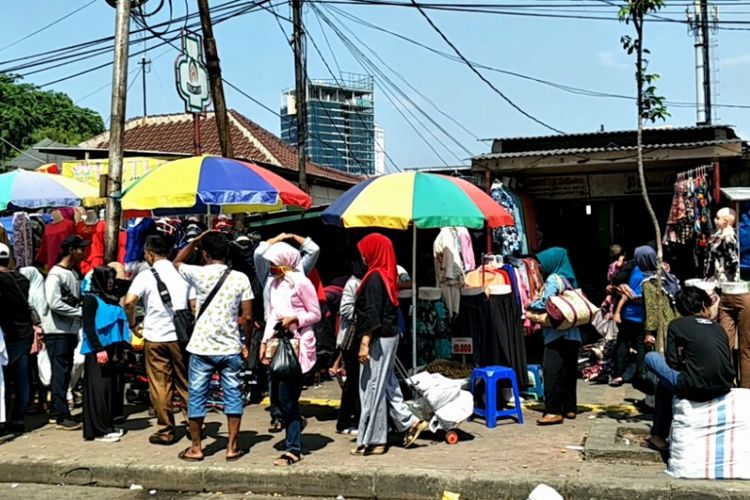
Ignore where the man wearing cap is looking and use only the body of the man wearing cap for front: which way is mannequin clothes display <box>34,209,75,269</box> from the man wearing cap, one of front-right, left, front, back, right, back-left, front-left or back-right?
left

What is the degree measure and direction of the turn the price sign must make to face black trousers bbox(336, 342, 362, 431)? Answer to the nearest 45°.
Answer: approximately 45° to its right

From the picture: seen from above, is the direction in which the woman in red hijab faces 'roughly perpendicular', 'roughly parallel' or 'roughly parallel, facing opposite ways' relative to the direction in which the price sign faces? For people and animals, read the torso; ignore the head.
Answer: roughly perpendicular

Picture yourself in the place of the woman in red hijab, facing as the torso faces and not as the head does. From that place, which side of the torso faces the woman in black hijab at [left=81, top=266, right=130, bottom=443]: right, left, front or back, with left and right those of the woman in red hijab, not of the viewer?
front

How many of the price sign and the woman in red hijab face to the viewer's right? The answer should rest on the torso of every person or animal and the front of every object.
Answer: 0

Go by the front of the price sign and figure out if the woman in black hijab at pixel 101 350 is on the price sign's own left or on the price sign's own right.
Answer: on the price sign's own right

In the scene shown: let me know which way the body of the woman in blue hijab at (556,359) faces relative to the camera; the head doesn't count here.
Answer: to the viewer's left

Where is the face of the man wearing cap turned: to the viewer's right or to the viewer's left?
to the viewer's right

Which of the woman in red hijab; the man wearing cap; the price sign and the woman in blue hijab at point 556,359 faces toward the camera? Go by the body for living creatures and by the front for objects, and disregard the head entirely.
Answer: the price sign

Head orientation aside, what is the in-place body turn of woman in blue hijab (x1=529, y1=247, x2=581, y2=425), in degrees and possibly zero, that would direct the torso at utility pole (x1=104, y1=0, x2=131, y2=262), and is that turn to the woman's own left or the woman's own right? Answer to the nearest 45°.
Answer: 0° — they already face it

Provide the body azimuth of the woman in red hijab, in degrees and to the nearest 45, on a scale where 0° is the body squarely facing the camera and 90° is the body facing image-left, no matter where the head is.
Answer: approximately 90°

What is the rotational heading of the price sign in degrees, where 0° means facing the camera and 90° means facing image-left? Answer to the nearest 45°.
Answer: approximately 0°

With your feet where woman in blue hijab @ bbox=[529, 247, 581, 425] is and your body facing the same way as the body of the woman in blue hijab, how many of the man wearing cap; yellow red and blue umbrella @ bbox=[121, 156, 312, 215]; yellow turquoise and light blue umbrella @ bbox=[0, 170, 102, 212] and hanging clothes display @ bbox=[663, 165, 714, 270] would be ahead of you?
3

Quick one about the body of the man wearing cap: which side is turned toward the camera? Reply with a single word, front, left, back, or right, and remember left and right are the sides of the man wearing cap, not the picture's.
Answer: right

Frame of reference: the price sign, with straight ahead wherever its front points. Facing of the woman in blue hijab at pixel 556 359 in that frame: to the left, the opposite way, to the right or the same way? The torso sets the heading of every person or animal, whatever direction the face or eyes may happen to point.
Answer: to the right
